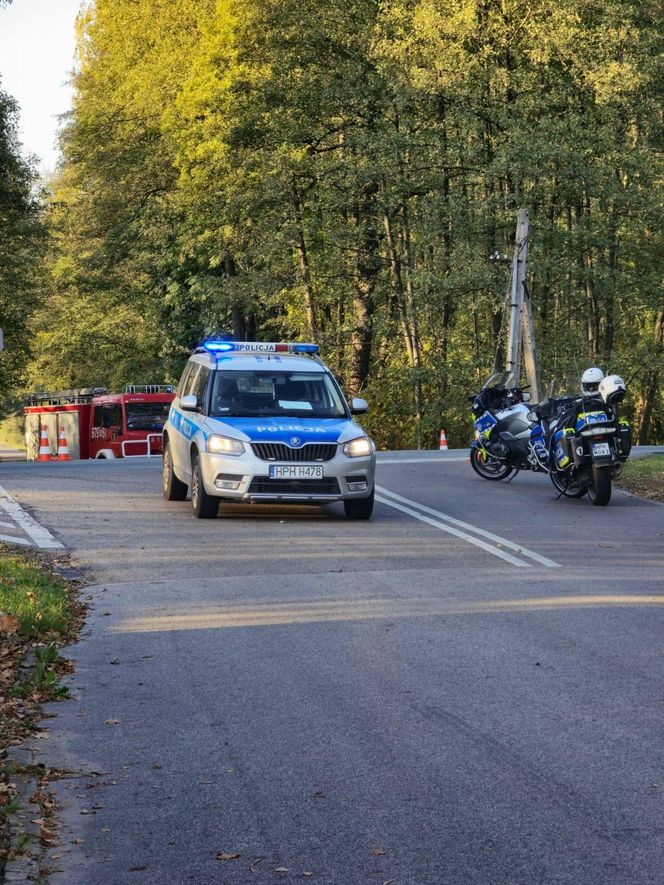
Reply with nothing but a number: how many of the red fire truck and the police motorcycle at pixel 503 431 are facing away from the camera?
0

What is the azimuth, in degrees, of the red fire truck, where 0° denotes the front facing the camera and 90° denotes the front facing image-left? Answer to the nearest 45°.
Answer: approximately 315°

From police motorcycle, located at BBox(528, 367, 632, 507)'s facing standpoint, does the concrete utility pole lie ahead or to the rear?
ahead

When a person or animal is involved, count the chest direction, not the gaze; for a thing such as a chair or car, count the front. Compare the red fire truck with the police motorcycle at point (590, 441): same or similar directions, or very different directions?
very different directions

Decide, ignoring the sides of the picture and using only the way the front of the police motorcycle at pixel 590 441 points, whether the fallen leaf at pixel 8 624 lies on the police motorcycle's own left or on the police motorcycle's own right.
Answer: on the police motorcycle's own left

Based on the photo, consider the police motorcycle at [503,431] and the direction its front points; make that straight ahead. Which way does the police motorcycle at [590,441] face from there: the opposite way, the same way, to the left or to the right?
to the right

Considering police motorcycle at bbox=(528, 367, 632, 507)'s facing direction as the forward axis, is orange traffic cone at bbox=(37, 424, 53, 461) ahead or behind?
ahead

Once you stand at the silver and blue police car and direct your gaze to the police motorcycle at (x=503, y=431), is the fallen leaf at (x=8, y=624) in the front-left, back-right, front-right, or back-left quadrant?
back-right

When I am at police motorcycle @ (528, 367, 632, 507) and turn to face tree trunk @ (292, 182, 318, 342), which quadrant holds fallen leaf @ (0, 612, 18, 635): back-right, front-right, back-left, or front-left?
back-left

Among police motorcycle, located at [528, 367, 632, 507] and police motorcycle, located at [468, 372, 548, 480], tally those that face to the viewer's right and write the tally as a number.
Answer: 0

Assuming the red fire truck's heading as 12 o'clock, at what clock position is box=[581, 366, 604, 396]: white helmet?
The white helmet is roughly at 1 o'clock from the red fire truck.

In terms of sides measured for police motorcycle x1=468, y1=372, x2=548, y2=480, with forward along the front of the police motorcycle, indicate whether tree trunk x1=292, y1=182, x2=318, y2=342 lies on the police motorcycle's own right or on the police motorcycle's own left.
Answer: on the police motorcycle's own right
